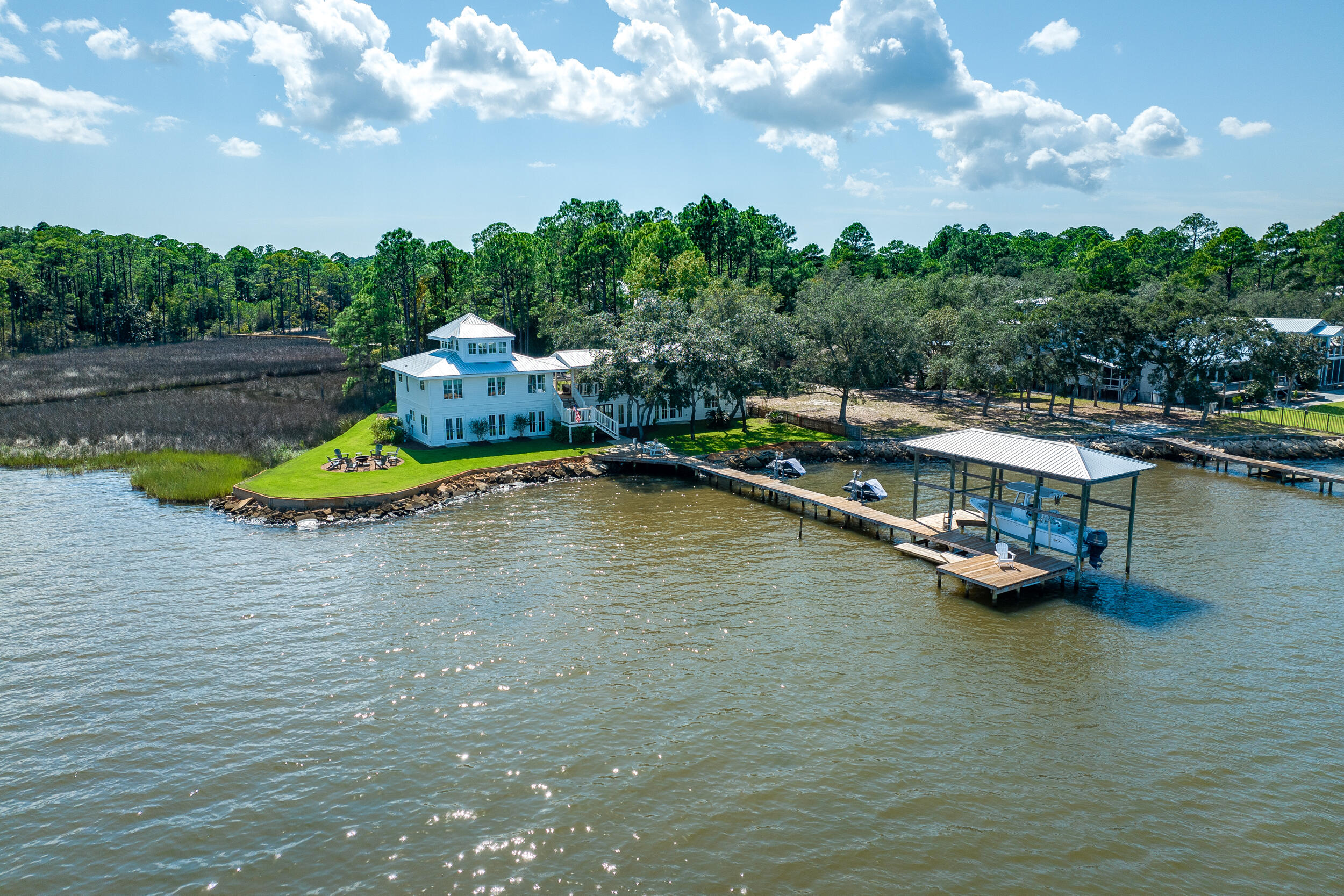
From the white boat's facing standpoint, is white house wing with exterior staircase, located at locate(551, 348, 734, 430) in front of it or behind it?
in front

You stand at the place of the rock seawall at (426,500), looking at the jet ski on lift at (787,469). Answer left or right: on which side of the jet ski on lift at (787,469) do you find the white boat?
right

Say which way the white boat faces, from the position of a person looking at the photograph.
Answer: facing away from the viewer and to the left of the viewer

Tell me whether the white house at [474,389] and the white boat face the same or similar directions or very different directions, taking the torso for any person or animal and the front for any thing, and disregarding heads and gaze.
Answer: very different directions

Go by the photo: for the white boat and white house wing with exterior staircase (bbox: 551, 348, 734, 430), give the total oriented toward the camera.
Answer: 1

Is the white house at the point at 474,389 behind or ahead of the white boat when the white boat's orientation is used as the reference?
ahead

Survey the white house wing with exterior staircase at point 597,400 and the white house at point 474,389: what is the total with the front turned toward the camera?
2

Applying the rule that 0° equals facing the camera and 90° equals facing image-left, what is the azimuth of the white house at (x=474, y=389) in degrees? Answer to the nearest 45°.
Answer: approximately 0°

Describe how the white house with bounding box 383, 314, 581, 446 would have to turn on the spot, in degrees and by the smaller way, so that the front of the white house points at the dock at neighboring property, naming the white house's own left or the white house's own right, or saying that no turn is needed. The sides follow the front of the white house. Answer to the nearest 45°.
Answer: approximately 90° to the white house's own left

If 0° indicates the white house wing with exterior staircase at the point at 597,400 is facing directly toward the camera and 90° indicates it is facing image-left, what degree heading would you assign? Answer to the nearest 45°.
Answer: approximately 0°
